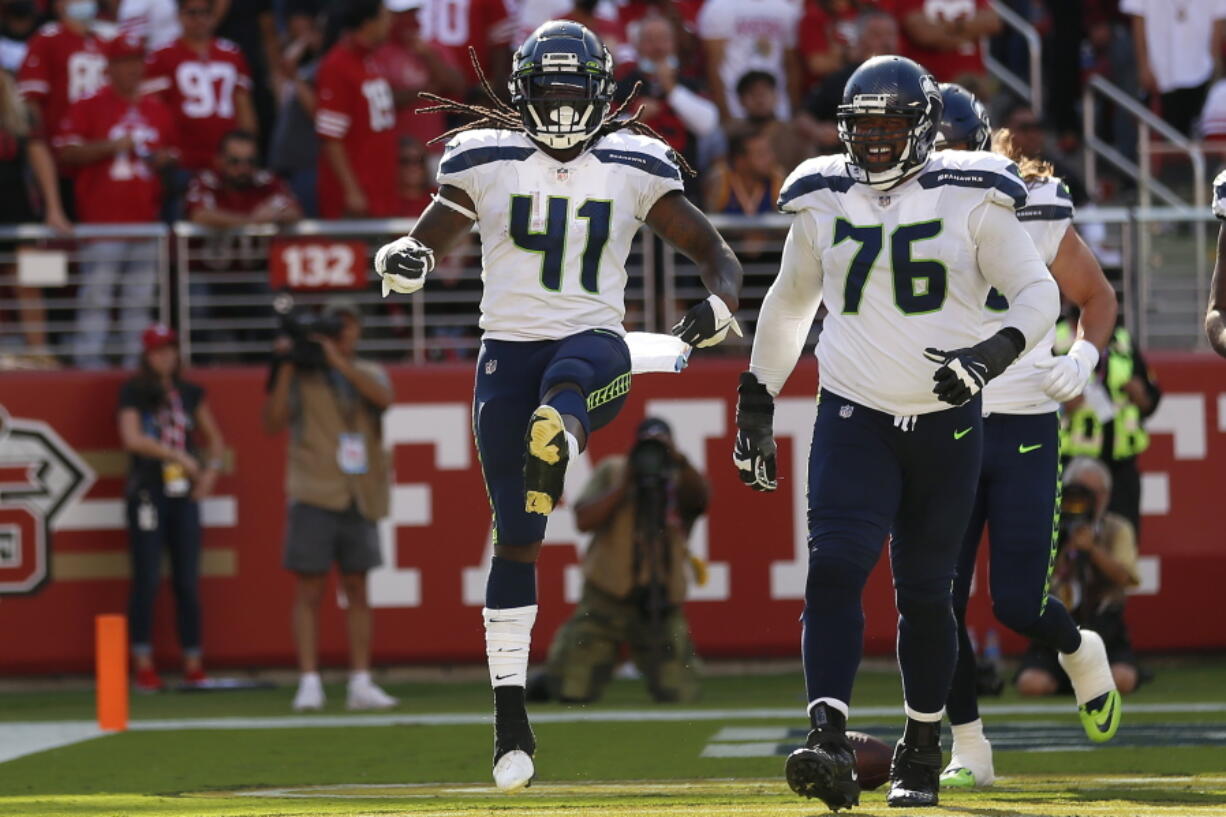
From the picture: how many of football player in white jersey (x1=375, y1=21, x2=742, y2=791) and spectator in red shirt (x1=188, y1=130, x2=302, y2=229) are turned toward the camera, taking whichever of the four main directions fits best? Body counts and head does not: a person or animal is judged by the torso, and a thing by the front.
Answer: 2

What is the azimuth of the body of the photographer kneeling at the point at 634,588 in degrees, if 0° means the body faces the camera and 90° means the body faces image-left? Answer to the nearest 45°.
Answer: approximately 0°

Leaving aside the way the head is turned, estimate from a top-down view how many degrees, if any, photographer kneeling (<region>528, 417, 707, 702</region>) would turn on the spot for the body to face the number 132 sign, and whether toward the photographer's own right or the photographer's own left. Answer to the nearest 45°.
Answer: approximately 135° to the photographer's own right

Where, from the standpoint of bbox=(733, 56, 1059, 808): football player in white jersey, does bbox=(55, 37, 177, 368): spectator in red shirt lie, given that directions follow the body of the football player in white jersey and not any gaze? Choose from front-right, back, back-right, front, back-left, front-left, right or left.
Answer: back-right

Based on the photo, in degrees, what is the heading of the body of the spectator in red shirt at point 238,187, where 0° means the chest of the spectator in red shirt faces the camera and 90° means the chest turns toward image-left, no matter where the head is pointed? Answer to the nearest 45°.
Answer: approximately 0°
